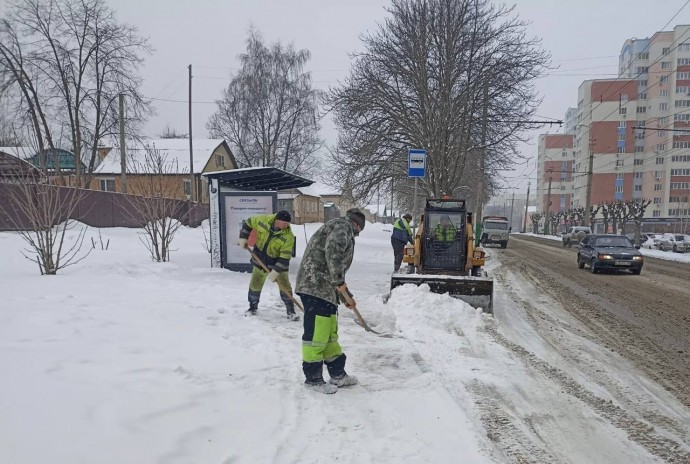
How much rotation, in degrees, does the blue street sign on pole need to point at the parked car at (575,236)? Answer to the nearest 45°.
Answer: approximately 135° to its left

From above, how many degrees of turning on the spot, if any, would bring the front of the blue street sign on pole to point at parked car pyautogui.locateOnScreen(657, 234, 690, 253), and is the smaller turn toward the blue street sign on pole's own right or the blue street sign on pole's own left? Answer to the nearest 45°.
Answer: approximately 135° to the blue street sign on pole's own left

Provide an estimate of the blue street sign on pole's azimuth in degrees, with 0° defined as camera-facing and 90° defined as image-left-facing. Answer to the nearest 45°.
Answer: approximately 0°

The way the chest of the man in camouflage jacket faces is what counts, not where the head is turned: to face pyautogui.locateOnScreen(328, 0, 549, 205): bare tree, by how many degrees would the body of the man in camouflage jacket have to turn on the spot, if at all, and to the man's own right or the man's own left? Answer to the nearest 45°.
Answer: approximately 90° to the man's own left

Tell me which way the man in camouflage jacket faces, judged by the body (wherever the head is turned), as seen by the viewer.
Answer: to the viewer's right

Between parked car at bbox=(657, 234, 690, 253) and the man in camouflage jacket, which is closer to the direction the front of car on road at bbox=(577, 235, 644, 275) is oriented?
the man in camouflage jacket

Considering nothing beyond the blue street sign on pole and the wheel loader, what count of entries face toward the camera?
2

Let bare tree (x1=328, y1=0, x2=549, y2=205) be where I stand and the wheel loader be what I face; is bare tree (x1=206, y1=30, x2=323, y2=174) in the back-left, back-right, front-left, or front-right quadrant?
back-right

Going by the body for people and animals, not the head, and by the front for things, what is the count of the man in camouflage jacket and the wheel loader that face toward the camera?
1

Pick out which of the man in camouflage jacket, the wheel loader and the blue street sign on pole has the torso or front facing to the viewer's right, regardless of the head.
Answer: the man in camouflage jacket

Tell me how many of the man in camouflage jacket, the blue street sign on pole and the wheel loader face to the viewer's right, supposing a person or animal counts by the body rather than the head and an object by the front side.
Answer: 1

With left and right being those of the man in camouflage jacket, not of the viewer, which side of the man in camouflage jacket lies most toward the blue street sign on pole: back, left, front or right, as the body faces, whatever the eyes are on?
left

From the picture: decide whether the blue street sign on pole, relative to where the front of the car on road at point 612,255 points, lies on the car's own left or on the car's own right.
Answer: on the car's own right

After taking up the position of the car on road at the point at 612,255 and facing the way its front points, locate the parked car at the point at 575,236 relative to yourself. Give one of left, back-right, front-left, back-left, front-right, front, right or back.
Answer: back-left
